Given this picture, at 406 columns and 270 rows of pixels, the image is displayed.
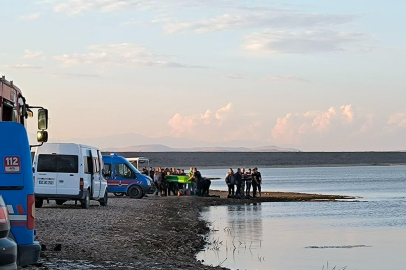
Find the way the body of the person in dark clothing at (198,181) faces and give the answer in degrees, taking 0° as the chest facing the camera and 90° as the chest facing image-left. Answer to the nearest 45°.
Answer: approximately 90°

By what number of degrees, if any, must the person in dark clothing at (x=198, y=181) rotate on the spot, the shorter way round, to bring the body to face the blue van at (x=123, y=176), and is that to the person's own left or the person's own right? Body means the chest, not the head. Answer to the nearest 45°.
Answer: approximately 45° to the person's own left

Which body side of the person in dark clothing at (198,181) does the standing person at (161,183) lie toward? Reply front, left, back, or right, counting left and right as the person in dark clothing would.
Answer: front
